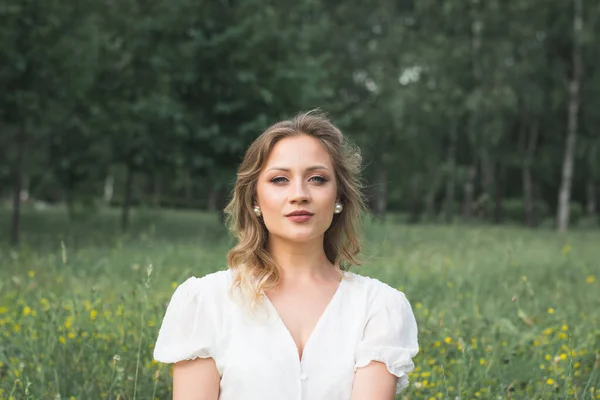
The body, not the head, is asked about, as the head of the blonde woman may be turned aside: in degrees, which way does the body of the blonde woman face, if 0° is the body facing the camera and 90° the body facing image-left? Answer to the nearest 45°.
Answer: approximately 0°
